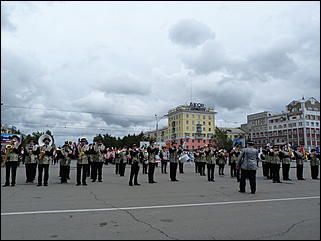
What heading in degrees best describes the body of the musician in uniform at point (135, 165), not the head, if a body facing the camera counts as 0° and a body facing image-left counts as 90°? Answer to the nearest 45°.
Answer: approximately 315°

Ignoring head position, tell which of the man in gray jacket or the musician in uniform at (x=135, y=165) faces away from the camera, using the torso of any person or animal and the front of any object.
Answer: the man in gray jacket

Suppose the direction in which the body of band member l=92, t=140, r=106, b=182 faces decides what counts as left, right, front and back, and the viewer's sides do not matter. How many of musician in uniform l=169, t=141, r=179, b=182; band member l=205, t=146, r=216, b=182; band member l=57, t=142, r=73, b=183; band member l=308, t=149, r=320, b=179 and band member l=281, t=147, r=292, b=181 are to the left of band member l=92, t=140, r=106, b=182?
4

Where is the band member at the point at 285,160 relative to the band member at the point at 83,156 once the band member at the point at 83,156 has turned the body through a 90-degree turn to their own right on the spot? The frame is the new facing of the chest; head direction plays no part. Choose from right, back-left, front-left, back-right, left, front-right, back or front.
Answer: back

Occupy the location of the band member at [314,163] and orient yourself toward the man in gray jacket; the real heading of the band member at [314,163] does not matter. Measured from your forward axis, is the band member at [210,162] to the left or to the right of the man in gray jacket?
right

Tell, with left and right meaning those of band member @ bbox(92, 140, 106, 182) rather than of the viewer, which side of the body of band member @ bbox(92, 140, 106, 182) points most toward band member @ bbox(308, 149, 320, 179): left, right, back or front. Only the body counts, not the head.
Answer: left

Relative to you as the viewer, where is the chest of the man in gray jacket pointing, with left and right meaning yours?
facing away from the viewer

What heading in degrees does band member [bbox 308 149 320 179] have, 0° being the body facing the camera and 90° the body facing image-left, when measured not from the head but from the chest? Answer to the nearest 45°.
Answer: approximately 45°

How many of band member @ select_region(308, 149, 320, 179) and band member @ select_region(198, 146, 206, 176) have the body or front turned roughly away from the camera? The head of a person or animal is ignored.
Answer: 0

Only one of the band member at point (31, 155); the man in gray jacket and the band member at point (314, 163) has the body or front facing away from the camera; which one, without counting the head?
the man in gray jacket

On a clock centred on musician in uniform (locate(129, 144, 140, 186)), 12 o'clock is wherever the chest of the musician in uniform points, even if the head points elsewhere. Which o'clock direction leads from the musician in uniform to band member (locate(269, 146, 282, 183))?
The band member is roughly at 10 o'clock from the musician in uniform.

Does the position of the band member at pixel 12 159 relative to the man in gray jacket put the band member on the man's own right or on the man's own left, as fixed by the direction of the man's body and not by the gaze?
on the man's own left

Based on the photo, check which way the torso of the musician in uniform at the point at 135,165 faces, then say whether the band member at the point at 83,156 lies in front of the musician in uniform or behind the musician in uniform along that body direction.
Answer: behind

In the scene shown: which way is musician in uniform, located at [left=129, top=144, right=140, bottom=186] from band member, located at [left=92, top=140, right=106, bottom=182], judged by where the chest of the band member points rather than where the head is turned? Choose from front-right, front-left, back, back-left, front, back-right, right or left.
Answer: front-left
